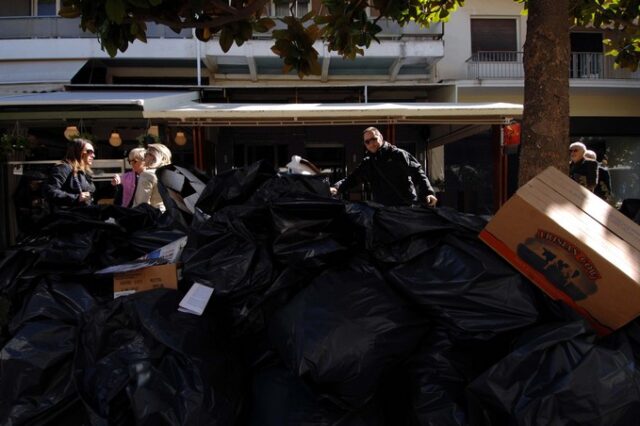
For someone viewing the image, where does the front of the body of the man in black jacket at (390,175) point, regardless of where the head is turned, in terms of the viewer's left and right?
facing the viewer and to the left of the viewer

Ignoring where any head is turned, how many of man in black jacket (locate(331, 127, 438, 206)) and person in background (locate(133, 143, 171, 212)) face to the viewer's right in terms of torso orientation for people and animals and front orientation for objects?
0

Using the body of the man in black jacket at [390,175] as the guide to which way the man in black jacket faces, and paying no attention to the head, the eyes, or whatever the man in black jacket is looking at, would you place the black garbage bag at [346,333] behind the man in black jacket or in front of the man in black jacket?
in front

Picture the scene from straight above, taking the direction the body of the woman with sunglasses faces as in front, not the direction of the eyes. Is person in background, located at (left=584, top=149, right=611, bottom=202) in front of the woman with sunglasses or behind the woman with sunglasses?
in front

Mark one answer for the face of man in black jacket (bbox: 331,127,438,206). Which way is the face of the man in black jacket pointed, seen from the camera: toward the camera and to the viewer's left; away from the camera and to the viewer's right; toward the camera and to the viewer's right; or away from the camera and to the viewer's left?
toward the camera and to the viewer's left

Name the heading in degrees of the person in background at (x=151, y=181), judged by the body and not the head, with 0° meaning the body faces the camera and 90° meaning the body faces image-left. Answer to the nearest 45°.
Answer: approximately 45°

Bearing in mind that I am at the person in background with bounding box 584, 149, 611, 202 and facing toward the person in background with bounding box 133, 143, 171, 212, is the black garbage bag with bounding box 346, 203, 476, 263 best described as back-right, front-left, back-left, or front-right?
front-left

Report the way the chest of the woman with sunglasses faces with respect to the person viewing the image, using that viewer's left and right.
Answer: facing to the right of the viewer
